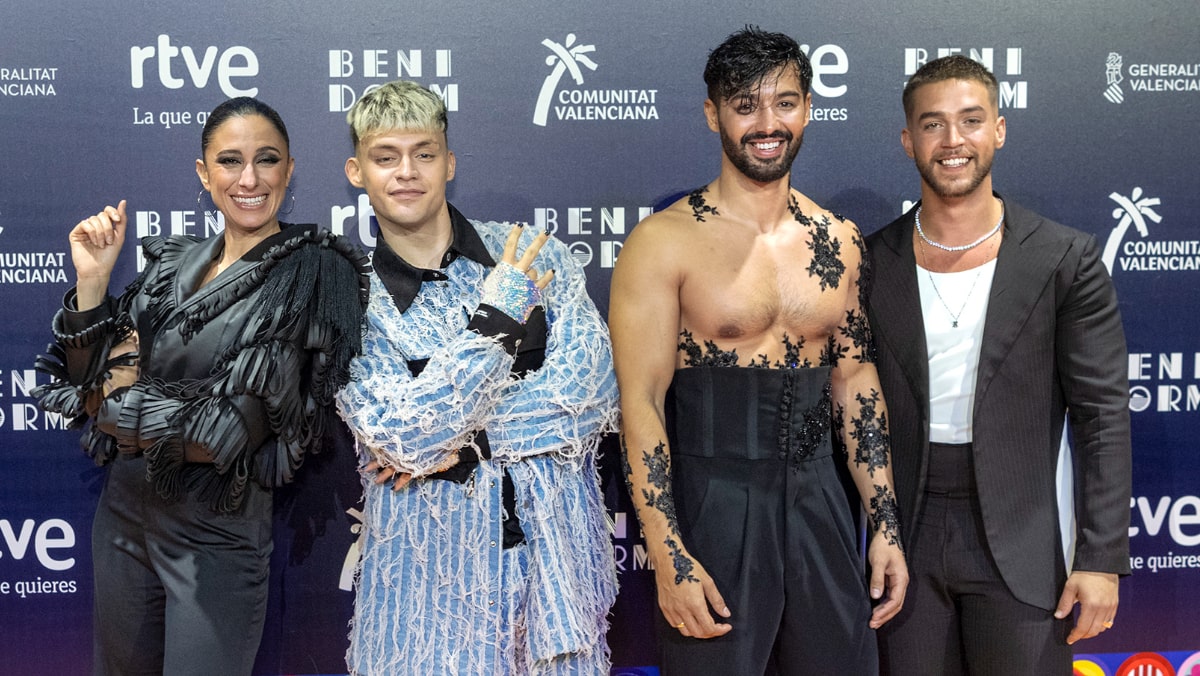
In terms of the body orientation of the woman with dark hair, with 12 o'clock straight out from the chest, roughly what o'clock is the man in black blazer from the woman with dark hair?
The man in black blazer is roughly at 8 o'clock from the woman with dark hair.

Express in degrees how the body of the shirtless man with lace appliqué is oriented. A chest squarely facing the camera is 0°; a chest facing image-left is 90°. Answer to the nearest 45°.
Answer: approximately 315°

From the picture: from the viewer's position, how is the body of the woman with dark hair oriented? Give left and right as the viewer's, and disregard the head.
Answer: facing the viewer and to the left of the viewer

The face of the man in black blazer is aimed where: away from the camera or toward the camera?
toward the camera

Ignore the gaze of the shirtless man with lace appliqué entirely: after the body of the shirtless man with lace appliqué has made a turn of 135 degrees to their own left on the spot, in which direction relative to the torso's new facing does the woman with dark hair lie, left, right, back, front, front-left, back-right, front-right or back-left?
left

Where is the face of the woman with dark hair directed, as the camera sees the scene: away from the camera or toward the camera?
toward the camera
